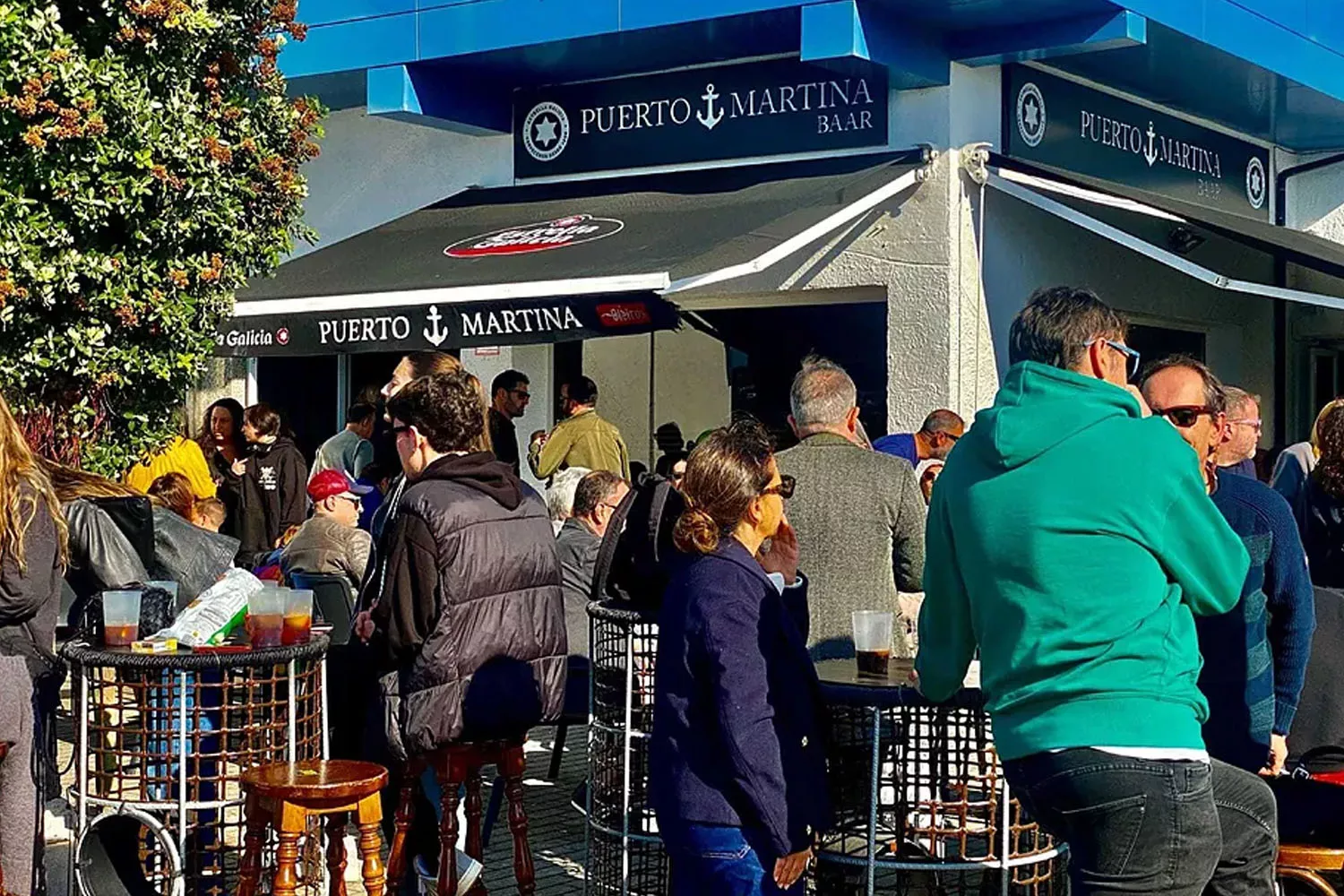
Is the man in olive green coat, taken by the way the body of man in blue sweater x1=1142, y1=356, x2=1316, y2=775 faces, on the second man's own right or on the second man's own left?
on the second man's own right

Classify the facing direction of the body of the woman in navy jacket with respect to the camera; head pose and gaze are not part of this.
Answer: to the viewer's right

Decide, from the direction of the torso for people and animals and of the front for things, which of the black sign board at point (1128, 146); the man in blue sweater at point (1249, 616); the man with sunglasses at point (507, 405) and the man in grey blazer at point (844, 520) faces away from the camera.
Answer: the man in grey blazer

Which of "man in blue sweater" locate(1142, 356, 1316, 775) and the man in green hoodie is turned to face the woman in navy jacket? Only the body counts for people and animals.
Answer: the man in blue sweater

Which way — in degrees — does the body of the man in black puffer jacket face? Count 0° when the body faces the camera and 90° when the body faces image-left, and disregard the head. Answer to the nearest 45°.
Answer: approximately 135°

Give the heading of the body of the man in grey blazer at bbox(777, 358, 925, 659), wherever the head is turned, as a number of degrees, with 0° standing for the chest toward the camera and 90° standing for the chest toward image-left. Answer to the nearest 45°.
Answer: approximately 180°

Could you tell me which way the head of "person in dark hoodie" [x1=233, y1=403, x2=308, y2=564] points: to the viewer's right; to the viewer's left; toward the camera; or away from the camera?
to the viewer's left

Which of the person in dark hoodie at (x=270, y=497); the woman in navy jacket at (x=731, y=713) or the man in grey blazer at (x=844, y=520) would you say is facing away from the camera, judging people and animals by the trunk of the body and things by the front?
the man in grey blazer

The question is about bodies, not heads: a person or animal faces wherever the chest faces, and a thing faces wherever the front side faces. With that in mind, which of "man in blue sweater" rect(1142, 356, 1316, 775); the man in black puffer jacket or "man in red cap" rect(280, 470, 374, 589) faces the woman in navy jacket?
the man in blue sweater
